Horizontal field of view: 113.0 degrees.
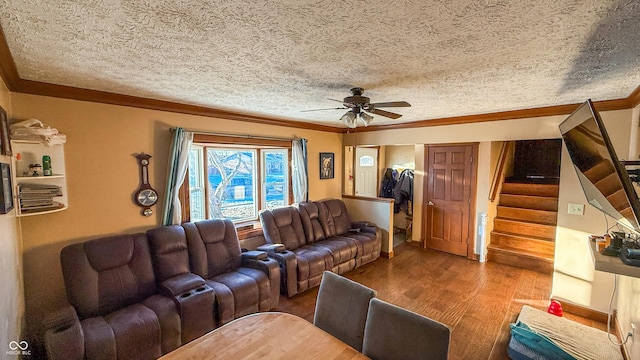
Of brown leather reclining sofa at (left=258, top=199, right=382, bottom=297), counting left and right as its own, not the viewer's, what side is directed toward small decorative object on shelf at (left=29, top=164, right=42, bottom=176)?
right

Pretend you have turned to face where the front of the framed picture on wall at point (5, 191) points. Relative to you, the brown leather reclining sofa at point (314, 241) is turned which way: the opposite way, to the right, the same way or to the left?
to the right

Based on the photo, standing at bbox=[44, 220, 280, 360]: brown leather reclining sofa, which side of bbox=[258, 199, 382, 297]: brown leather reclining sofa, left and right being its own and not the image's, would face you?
right

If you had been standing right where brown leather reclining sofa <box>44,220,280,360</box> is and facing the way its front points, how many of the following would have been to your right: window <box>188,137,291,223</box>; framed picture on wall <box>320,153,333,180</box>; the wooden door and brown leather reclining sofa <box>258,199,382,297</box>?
0

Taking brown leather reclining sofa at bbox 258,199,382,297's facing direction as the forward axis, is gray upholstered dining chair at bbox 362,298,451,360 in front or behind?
in front

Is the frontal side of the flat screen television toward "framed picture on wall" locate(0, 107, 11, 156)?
yes

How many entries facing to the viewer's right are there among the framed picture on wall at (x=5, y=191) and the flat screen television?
1

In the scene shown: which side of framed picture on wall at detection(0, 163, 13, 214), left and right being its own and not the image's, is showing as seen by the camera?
right

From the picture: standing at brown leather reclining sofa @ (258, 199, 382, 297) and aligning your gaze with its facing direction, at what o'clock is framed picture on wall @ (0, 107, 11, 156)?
The framed picture on wall is roughly at 3 o'clock from the brown leather reclining sofa.

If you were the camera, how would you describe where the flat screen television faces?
facing the viewer and to the left of the viewer

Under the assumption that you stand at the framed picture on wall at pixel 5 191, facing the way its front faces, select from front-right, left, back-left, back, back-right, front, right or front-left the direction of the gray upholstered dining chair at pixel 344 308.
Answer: front-right

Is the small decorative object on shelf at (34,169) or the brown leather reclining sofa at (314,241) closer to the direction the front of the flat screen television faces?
the small decorative object on shelf

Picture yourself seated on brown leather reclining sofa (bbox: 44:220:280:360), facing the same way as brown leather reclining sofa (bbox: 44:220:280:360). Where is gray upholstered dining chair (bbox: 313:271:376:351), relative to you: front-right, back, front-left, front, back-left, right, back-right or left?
front

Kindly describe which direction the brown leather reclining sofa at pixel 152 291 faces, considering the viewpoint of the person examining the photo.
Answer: facing the viewer and to the right of the viewer

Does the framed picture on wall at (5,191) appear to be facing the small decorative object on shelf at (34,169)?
no
